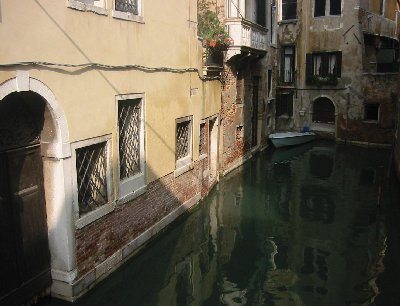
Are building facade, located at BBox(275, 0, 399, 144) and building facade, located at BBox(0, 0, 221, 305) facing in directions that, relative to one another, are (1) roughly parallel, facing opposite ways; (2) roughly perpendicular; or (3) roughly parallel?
roughly perpendicular

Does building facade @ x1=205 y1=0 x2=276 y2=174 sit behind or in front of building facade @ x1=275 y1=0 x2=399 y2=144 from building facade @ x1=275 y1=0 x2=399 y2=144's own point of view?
in front

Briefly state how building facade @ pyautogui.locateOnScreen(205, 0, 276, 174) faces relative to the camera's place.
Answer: facing the viewer and to the right of the viewer

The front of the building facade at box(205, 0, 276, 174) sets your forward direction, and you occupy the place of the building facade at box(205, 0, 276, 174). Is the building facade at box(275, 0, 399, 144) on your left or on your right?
on your left

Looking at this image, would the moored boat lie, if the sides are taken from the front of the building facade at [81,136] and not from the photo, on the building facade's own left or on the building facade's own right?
on the building facade's own left

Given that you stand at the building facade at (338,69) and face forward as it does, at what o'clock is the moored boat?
The moored boat is roughly at 1 o'clock from the building facade.
